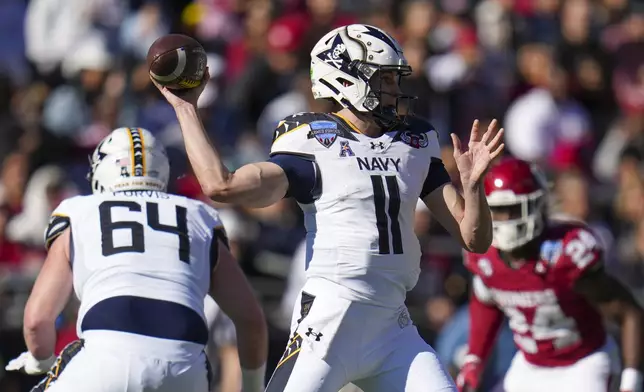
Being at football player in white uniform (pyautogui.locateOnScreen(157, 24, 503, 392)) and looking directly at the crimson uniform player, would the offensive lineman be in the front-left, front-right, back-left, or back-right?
back-left

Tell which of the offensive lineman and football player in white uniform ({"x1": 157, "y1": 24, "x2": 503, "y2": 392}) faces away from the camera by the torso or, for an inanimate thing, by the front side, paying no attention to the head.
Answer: the offensive lineman

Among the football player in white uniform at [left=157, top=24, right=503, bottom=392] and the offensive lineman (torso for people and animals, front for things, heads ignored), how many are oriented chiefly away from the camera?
1

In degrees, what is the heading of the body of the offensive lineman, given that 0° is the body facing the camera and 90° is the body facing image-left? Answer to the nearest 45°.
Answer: approximately 180°

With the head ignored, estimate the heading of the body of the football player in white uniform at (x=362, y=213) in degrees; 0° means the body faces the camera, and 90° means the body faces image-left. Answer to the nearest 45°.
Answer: approximately 315°

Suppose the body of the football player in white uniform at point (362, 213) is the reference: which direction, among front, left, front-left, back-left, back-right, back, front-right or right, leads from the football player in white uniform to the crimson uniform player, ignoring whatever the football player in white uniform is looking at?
left

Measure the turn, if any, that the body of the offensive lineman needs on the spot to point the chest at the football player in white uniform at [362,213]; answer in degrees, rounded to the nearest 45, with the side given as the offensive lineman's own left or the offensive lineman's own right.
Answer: approximately 90° to the offensive lineman's own right
